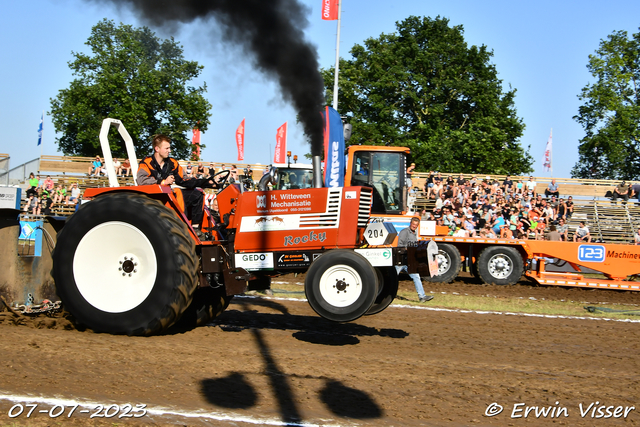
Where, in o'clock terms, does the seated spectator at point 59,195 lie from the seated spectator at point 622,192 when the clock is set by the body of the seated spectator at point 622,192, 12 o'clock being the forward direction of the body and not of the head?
the seated spectator at point 59,195 is roughly at 2 o'clock from the seated spectator at point 622,192.

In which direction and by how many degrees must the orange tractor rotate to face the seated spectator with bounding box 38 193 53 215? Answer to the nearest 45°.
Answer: approximately 135° to its left

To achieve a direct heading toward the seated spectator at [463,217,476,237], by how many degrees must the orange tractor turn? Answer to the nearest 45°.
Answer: approximately 90° to its left

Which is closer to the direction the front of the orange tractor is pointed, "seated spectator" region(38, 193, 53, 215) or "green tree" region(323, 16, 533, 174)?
the green tree

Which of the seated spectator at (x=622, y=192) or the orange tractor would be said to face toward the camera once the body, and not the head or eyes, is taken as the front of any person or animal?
the seated spectator

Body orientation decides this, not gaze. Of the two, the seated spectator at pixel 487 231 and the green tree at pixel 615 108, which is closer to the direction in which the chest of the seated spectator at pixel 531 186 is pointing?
the seated spectator

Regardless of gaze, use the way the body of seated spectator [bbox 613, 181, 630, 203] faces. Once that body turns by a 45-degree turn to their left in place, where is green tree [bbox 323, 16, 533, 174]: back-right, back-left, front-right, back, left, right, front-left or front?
back

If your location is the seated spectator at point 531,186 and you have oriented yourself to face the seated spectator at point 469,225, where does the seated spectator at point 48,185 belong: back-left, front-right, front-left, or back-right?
front-right

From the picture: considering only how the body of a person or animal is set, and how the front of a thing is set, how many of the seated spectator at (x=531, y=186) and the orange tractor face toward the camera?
1

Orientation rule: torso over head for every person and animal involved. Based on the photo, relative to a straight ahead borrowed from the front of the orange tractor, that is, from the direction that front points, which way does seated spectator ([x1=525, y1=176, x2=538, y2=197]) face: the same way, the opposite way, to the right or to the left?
to the right

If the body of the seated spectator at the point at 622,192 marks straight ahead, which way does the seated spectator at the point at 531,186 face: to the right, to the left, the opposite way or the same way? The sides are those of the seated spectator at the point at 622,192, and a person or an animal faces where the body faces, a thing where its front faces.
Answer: the same way

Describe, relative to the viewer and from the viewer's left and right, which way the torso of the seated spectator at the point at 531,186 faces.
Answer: facing the viewer

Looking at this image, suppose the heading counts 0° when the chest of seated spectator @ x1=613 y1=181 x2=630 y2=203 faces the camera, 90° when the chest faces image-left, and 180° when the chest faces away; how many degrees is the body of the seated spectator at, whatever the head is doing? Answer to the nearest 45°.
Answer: approximately 0°

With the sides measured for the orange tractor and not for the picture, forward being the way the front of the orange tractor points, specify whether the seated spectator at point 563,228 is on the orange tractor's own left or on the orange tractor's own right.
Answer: on the orange tractor's own left

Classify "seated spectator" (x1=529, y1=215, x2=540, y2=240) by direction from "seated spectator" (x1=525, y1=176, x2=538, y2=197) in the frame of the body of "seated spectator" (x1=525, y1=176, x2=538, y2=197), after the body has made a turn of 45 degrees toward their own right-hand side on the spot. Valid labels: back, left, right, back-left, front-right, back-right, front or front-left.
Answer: front-left

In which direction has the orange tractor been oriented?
to the viewer's right

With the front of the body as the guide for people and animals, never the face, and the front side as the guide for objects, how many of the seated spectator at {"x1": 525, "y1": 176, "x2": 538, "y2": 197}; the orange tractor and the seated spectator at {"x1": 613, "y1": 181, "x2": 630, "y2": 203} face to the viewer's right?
1
